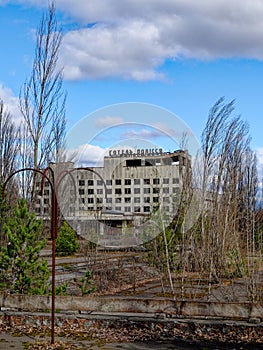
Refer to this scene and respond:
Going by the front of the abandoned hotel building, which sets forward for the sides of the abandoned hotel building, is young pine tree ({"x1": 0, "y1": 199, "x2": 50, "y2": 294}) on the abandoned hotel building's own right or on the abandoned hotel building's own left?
on the abandoned hotel building's own right

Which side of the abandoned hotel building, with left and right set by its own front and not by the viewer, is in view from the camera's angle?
front
